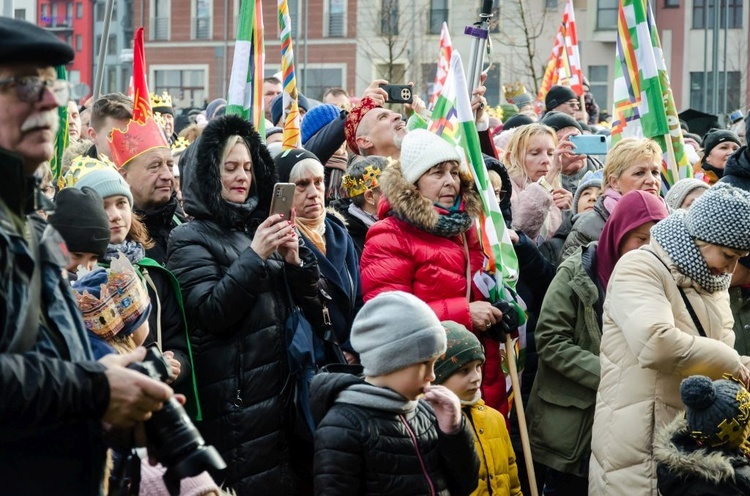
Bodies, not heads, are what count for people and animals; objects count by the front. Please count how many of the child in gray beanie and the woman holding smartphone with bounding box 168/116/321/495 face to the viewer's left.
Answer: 0

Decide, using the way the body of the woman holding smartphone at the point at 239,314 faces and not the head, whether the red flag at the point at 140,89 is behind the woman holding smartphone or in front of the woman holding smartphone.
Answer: behind

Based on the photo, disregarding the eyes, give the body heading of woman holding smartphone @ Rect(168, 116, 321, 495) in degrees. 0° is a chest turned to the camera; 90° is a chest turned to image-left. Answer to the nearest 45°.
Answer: approximately 315°

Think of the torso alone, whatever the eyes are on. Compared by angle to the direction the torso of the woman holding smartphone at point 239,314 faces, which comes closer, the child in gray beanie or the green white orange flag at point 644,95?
the child in gray beanie

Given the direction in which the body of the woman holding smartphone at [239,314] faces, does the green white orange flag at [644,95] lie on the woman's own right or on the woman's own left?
on the woman's own left

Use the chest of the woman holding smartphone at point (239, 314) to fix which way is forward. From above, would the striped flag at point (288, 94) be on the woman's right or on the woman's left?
on the woman's left

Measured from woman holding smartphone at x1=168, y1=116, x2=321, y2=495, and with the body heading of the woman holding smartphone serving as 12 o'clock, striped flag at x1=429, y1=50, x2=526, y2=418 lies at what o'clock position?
The striped flag is roughly at 9 o'clock from the woman holding smartphone.
